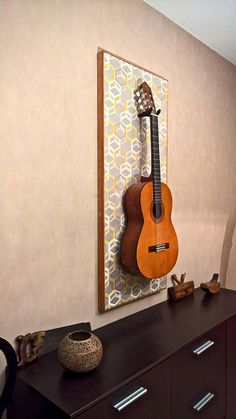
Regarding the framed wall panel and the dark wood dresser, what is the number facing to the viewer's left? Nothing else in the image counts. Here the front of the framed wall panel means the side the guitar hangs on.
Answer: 0

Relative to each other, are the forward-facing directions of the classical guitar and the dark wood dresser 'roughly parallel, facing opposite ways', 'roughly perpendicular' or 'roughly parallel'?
roughly parallel

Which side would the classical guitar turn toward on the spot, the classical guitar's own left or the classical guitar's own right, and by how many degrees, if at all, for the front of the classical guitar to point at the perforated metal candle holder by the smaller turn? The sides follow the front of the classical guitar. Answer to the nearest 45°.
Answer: approximately 90° to the classical guitar's own right

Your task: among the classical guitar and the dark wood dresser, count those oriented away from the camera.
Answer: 0
